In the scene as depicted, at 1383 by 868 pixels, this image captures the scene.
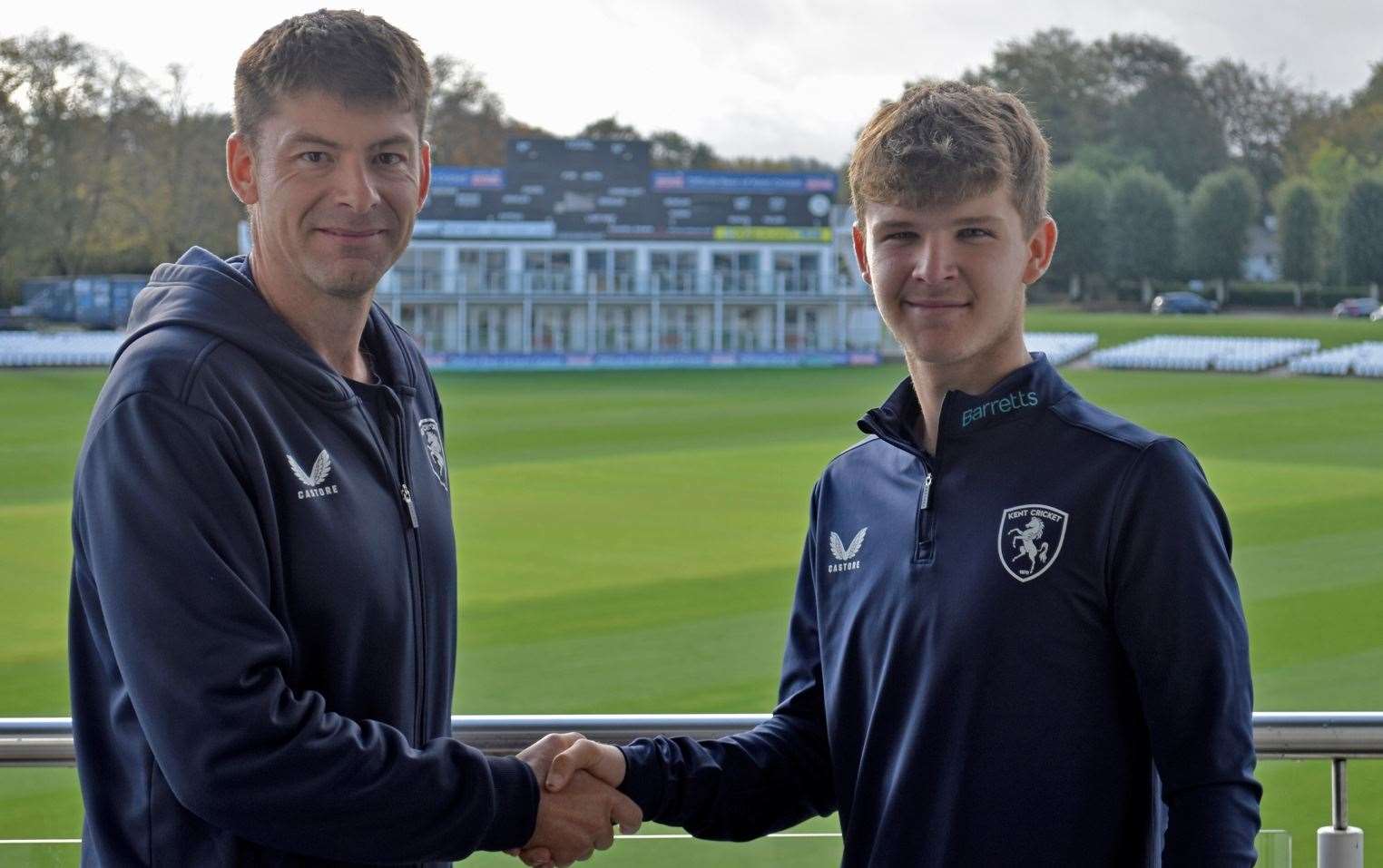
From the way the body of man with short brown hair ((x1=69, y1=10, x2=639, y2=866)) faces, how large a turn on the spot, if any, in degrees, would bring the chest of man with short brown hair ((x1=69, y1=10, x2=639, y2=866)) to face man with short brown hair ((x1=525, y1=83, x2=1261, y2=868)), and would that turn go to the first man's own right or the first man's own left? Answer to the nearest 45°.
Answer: approximately 45° to the first man's own left

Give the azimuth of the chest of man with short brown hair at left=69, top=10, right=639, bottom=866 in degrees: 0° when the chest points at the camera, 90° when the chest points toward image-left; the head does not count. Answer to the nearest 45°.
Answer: approximately 315°
